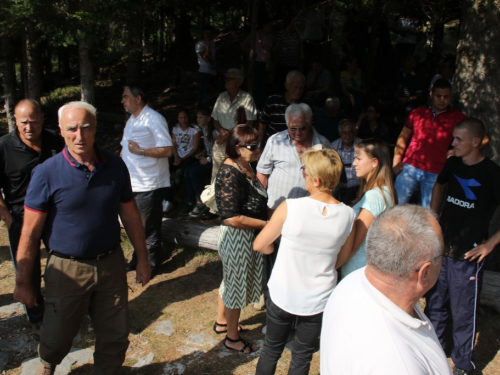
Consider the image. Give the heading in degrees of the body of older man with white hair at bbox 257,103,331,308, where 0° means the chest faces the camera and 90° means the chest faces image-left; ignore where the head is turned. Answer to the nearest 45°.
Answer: approximately 0°

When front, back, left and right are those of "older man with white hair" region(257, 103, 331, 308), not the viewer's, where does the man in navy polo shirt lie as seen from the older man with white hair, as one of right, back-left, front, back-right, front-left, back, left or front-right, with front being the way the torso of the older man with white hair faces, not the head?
front-right

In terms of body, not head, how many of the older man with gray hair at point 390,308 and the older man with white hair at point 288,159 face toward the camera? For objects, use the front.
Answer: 1

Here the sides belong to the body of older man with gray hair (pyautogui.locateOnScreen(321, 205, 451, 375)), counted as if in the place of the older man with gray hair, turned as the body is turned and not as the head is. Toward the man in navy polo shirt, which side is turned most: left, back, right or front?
left

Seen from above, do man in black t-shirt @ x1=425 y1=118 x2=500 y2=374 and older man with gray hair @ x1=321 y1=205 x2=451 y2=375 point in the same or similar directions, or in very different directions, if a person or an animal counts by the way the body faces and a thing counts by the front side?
very different directions

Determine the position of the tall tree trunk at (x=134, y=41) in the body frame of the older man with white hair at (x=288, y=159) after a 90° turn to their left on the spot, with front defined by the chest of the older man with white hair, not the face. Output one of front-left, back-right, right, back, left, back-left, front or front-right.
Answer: back-left

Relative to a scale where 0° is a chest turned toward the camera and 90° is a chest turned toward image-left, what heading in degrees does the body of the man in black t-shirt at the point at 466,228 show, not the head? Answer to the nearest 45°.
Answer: approximately 45°

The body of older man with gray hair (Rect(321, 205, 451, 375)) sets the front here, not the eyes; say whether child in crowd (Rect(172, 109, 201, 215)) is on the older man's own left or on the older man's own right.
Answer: on the older man's own left

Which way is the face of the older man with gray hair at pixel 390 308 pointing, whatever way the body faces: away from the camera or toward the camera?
away from the camera

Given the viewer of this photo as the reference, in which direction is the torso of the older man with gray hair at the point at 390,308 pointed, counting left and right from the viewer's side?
facing away from the viewer and to the right of the viewer
